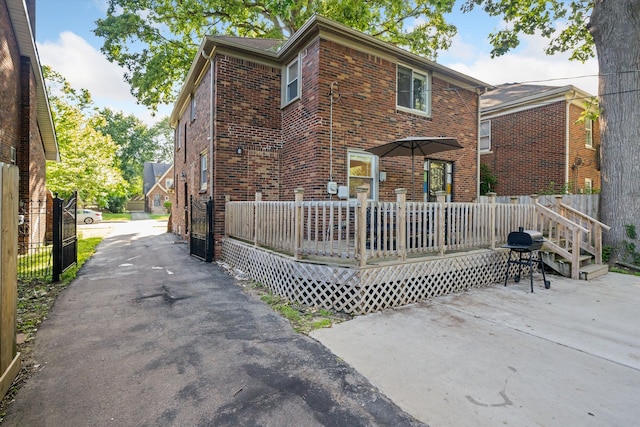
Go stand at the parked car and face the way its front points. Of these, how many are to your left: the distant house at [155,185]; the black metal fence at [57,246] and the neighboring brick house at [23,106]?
2

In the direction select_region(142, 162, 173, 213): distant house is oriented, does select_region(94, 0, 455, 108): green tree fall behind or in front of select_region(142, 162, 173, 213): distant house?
in front

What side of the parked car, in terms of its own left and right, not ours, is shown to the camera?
left

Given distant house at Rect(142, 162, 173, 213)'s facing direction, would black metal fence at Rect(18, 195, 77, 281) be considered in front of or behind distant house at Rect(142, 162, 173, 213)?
in front

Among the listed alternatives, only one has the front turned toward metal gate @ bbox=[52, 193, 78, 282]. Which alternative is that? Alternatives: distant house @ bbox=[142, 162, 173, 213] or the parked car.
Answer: the distant house

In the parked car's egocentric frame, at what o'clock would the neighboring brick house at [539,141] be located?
The neighboring brick house is roughly at 8 o'clock from the parked car.

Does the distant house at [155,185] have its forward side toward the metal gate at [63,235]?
yes

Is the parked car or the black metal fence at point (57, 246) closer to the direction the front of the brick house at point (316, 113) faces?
the parked car

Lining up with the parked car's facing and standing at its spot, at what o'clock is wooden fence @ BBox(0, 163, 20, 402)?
The wooden fence is roughly at 9 o'clock from the parked car.

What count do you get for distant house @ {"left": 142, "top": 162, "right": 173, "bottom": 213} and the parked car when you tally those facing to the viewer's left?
1

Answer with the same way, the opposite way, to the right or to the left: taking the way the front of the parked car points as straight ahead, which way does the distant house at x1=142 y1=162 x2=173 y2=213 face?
to the left

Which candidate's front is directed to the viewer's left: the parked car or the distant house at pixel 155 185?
the parked car

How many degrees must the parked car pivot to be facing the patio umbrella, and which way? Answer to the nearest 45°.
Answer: approximately 90° to its left

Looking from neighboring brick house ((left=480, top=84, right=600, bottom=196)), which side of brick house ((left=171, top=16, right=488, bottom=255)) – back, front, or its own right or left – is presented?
right

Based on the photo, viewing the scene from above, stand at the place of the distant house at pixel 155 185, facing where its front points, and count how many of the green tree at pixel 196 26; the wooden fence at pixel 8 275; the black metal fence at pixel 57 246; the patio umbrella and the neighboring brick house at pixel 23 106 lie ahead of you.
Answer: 5

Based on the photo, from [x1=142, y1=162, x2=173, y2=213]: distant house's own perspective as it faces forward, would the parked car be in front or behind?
in front

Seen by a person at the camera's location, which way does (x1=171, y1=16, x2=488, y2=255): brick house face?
facing away from the viewer and to the left of the viewer
